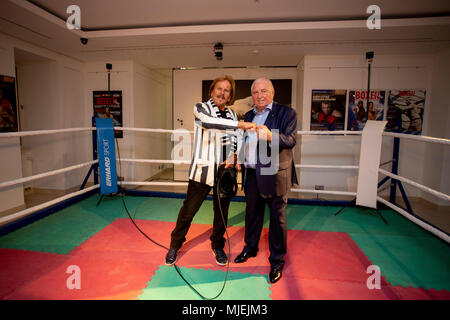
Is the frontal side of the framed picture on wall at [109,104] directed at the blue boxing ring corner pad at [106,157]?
yes

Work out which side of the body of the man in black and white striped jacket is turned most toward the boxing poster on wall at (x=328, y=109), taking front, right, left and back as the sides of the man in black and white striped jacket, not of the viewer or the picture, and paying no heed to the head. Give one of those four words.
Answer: left

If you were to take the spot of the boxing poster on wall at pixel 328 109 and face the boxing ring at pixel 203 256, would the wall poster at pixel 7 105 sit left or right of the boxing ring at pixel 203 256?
right

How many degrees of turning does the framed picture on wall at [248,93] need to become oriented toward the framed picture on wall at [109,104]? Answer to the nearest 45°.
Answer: approximately 90° to its right
